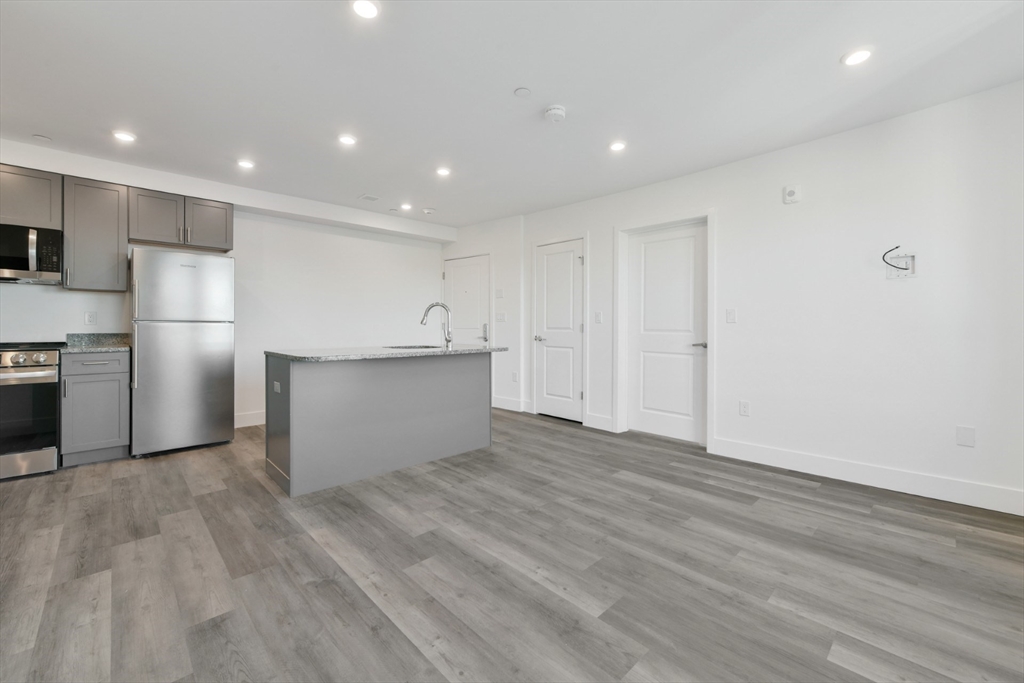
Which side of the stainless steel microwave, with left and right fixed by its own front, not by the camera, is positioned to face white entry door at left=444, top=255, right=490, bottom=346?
left

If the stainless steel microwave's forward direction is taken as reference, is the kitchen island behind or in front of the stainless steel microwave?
in front

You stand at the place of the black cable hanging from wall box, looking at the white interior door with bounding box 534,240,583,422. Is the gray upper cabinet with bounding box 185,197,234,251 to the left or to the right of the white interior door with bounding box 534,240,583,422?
left

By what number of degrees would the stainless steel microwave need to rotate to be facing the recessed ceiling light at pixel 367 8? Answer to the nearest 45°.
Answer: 0° — it already faces it

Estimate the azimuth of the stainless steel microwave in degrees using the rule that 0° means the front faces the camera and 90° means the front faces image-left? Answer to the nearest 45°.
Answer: approximately 0°

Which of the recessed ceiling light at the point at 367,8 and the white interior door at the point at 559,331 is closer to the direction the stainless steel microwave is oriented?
the recessed ceiling light

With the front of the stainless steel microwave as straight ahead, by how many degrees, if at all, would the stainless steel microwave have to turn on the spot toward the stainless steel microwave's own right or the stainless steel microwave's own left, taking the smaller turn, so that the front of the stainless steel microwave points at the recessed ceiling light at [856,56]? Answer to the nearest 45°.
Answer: approximately 45° to the stainless steel microwave's own left

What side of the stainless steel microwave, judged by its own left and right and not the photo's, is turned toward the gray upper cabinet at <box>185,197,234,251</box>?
left

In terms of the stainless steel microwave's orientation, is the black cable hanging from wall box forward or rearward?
forward

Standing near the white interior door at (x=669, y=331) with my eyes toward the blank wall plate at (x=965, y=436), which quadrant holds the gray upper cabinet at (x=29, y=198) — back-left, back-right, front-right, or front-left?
back-right

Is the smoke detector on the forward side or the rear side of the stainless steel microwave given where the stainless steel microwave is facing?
on the forward side
